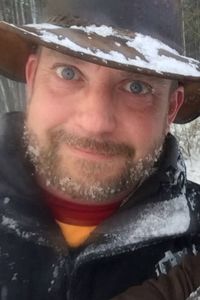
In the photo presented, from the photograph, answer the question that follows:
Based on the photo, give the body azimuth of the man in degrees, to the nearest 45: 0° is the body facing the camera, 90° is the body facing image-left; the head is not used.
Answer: approximately 0°
